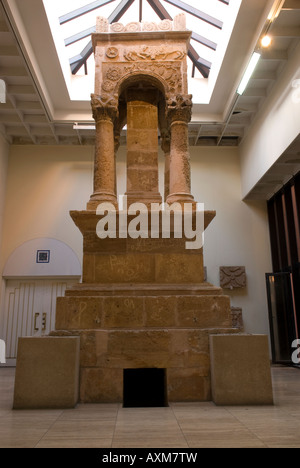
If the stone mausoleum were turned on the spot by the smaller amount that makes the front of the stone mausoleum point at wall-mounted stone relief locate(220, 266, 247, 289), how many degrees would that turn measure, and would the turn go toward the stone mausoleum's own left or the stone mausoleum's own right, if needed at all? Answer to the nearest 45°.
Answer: approximately 135° to the stone mausoleum's own left

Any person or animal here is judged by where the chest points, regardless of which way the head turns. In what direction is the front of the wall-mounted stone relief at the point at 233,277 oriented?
toward the camera

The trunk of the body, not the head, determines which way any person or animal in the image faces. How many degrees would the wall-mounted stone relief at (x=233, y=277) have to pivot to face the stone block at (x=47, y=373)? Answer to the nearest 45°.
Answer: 0° — it already faces it

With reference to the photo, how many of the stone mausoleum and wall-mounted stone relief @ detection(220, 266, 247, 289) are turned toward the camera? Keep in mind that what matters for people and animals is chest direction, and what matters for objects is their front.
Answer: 2

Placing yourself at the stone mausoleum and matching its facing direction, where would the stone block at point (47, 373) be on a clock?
The stone block is roughly at 2 o'clock from the stone mausoleum.

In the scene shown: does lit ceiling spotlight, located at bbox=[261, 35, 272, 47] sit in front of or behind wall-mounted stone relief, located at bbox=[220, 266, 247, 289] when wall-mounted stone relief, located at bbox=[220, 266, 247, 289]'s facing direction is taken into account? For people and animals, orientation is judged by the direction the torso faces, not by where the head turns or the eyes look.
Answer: in front

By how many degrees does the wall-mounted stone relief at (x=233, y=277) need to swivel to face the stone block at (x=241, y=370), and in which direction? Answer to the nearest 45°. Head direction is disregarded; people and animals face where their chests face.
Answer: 0° — it already faces it

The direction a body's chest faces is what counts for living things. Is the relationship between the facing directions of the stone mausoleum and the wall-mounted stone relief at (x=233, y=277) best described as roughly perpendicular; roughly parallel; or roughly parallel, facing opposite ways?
roughly parallel

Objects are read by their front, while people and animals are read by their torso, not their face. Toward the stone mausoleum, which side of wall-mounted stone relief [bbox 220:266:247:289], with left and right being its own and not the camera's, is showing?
front
